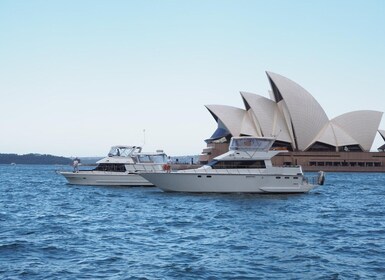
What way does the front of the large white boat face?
to the viewer's left

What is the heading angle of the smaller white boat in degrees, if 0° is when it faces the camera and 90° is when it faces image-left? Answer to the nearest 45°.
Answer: approximately 90°
